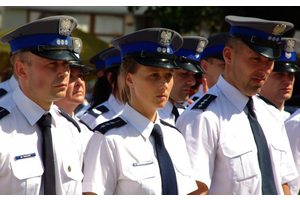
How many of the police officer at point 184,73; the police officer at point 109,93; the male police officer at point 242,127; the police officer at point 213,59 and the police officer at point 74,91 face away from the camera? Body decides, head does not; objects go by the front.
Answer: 0

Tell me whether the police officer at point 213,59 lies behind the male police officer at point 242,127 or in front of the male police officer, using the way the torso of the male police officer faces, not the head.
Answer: behind

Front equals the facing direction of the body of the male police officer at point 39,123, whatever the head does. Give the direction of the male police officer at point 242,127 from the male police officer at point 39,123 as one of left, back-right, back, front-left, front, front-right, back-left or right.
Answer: front-left

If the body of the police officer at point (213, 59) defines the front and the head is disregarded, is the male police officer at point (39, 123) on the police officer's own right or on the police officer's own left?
on the police officer's own right

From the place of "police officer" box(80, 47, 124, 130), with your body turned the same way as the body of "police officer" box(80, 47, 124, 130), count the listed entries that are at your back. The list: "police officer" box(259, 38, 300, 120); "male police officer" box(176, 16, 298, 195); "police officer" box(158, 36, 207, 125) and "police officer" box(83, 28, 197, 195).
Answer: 0

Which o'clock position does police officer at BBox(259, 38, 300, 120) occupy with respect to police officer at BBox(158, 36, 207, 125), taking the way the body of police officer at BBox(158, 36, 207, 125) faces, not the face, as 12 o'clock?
police officer at BBox(259, 38, 300, 120) is roughly at 10 o'clock from police officer at BBox(158, 36, 207, 125).

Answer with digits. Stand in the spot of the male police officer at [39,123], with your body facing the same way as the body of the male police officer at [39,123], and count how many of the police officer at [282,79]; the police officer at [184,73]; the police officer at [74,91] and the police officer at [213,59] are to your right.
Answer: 0

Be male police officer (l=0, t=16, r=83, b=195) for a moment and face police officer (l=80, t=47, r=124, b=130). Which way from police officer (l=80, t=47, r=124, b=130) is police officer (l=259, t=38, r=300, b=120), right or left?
right

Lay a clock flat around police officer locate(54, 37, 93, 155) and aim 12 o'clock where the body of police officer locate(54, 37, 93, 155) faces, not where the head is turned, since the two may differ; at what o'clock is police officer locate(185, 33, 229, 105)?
police officer locate(185, 33, 229, 105) is roughly at 10 o'clock from police officer locate(54, 37, 93, 155).

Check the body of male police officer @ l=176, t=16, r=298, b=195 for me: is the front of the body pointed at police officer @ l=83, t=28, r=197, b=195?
no

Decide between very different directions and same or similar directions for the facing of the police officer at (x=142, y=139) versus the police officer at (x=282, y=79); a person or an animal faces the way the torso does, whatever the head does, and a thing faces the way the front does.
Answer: same or similar directions

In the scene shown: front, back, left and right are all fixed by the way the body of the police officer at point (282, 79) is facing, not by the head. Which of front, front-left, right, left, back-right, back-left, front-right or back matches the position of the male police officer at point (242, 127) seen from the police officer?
front-right

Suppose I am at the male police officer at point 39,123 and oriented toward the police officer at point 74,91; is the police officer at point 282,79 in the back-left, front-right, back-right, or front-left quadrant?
front-right

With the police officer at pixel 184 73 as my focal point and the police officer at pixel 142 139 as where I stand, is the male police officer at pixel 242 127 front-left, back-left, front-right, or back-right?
front-right

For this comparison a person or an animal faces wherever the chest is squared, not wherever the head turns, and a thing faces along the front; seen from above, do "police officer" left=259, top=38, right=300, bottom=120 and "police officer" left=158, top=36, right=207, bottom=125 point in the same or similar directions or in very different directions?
same or similar directions
